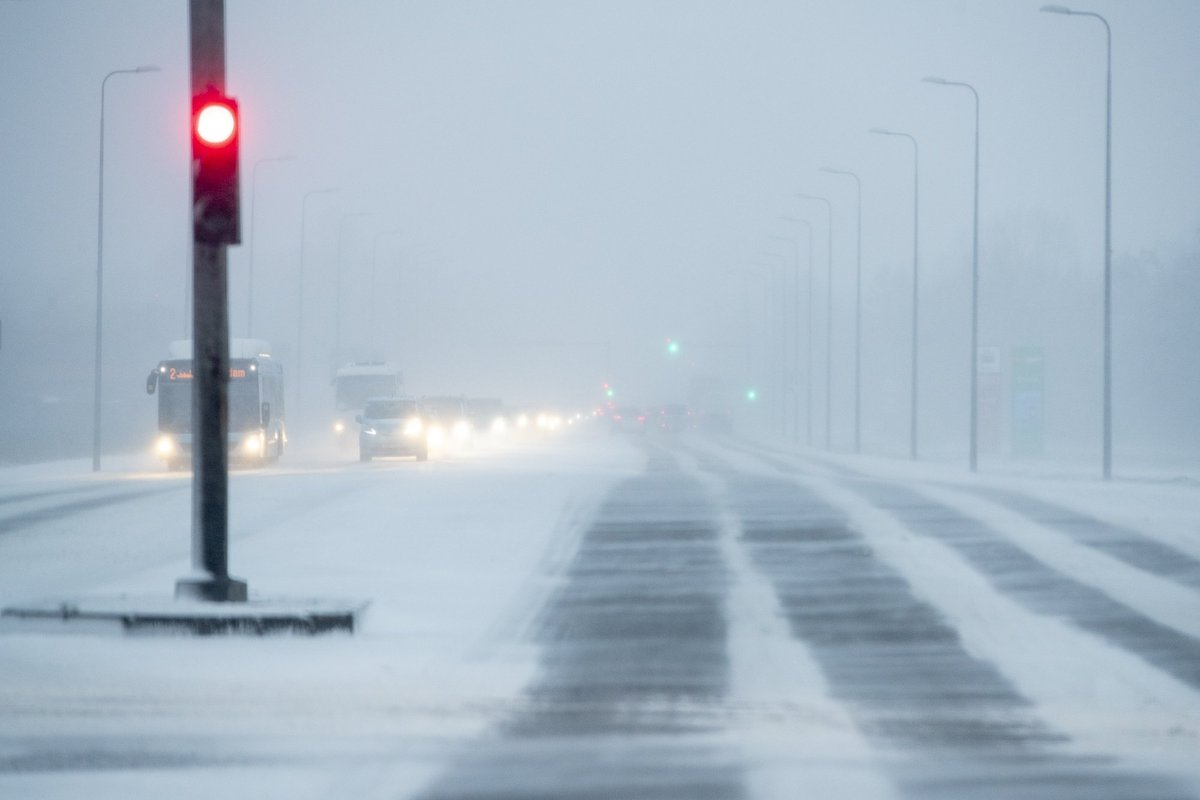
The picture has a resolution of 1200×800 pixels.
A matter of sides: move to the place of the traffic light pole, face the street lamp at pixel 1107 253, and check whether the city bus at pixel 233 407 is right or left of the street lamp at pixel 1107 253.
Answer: left

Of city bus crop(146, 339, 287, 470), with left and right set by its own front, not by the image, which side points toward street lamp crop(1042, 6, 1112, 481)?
left

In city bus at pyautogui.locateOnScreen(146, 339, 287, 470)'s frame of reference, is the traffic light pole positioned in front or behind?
in front

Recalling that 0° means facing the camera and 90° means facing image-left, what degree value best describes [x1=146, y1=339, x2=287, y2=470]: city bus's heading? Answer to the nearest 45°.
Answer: approximately 0°

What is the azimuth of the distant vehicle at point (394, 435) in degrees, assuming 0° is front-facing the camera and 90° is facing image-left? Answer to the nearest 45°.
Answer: approximately 0°

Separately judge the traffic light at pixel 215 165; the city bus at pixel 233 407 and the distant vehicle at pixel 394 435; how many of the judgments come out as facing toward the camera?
3

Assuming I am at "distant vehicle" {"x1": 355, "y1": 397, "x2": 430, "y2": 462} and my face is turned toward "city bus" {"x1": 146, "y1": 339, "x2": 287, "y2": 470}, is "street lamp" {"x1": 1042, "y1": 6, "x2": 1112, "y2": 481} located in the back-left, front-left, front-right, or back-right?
back-left

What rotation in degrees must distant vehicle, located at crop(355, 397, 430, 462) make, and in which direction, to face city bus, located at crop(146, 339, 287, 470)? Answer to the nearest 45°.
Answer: approximately 45° to its right

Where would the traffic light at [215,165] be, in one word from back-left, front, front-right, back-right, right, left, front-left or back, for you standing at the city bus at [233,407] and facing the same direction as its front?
front
